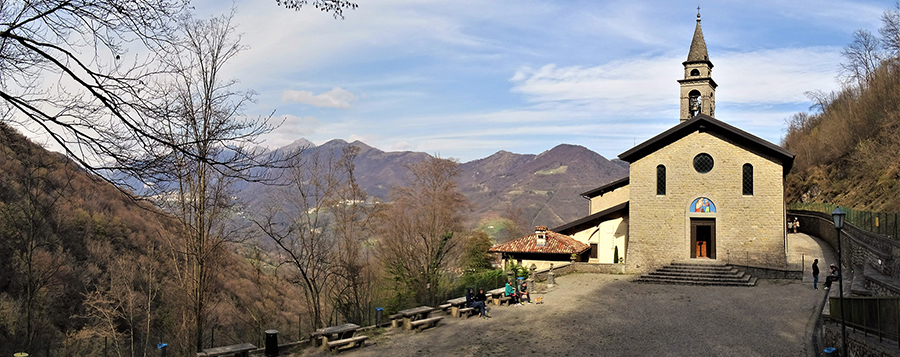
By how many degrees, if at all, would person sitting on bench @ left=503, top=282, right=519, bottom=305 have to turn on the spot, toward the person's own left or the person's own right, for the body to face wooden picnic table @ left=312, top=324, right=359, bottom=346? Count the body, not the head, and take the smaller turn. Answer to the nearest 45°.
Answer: approximately 90° to the person's own right

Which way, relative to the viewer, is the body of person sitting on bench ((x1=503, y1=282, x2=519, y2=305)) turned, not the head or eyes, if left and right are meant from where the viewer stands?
facing the viewer and to the right of the viewer

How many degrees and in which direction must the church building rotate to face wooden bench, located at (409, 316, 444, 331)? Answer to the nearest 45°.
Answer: approximately 45° to its right

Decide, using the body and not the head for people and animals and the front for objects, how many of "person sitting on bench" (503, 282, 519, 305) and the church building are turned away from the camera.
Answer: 0

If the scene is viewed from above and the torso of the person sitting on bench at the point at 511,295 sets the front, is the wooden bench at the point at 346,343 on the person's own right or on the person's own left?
on the person's own right

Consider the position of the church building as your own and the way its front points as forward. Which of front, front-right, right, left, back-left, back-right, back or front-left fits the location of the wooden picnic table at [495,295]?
front-right

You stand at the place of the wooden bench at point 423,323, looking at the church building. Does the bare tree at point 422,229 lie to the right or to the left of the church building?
left

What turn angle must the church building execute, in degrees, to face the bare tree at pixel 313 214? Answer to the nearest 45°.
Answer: approximately 90° to its right

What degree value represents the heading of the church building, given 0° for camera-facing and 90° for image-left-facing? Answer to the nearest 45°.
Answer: approximately 0°
